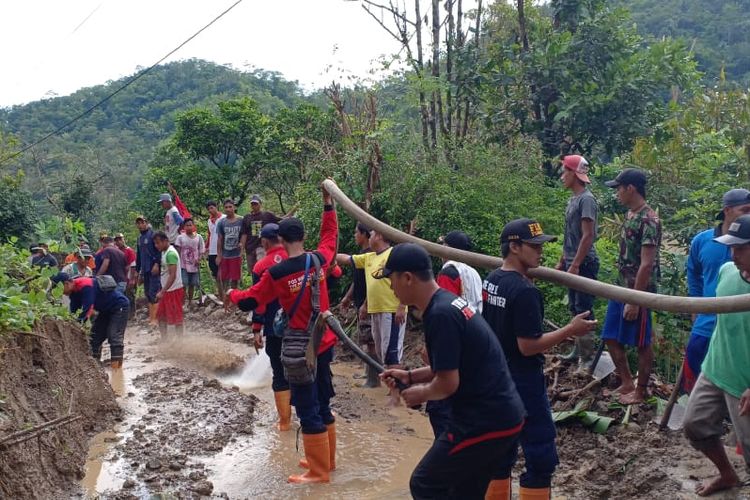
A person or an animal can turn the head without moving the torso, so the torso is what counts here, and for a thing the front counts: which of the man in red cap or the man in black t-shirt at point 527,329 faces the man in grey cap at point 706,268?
the man in black t-shirt

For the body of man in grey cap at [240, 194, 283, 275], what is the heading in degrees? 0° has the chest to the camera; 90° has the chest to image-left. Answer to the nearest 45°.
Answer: approximately 0°

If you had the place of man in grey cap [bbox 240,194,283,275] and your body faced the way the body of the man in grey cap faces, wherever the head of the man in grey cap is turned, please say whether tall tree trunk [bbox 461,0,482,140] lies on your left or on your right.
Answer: on your left

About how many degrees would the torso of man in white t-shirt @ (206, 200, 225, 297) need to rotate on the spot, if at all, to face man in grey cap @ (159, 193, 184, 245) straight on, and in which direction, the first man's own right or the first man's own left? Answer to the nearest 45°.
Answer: approximately 45° to the first man's own right

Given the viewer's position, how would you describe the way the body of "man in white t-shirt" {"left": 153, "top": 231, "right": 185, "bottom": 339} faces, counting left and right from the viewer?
facing to the left of the viewer

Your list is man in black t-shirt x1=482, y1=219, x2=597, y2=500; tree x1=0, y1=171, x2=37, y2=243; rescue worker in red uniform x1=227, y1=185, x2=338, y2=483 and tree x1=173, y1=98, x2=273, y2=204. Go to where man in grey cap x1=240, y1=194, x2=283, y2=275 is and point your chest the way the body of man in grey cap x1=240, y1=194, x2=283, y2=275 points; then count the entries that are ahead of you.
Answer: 2

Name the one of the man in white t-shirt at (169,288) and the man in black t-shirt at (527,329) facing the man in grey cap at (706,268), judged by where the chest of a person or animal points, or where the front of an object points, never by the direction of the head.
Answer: the man in black t-shirt

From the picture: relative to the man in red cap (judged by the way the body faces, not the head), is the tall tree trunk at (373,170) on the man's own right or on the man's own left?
on the man's own right
